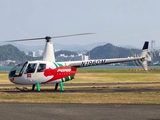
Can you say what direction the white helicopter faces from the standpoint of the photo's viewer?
facing to the left of the viewer
